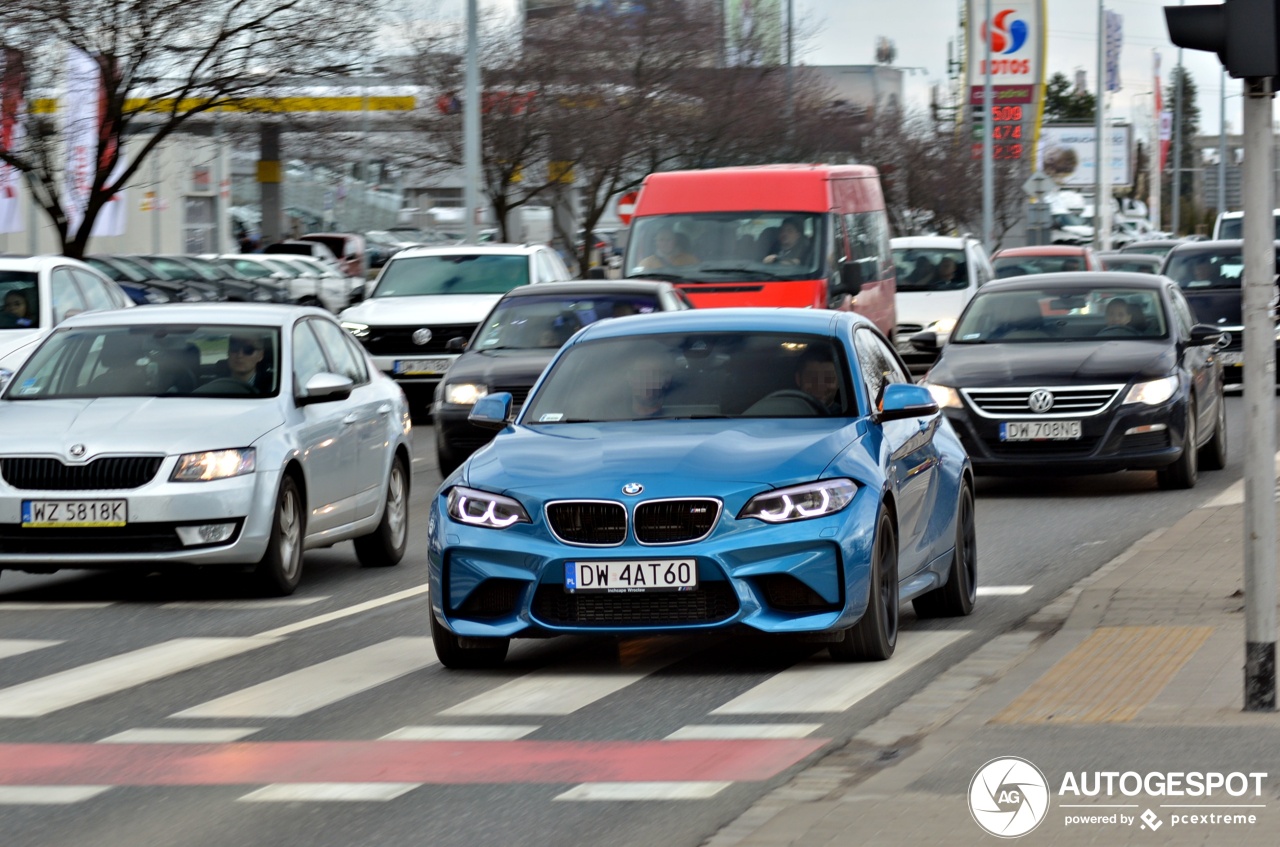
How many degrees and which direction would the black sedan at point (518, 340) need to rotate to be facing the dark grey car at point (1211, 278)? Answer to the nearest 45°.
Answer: approximately 180°

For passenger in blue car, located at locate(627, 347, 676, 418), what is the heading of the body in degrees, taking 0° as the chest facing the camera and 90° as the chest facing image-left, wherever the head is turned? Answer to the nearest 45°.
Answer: approximately 45°

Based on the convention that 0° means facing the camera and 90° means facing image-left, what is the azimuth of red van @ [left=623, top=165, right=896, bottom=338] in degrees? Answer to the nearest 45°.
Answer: approximately 0°

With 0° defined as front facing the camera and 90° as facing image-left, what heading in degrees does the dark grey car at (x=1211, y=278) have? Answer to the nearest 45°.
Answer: approximately 0°

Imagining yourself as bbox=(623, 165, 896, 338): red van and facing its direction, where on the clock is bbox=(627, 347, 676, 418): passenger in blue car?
The passenger in blue car is roughly at 12 o'clock from the red van.

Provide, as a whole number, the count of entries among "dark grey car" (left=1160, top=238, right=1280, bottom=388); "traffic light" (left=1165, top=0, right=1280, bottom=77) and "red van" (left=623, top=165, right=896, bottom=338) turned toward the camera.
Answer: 2

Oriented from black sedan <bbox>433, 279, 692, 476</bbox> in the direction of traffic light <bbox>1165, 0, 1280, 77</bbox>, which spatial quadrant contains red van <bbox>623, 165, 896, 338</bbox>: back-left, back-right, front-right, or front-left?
back-left

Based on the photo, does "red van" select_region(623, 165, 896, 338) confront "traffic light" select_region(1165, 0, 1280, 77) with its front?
yes
